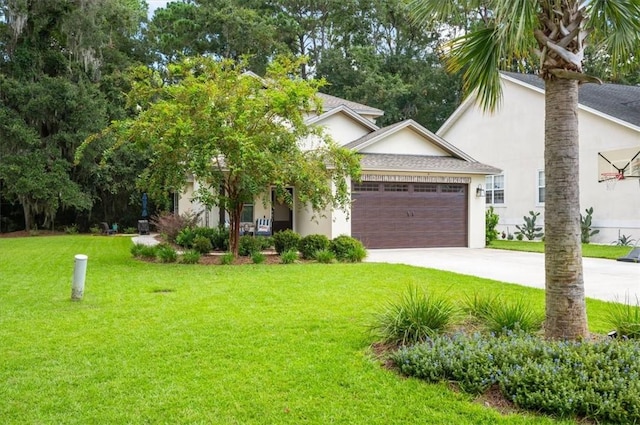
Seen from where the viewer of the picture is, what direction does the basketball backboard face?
facing the viewer and to the left of the viewer

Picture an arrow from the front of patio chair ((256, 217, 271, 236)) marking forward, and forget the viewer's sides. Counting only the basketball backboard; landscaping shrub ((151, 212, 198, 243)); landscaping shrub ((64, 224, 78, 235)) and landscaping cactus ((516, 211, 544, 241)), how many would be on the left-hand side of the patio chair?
2

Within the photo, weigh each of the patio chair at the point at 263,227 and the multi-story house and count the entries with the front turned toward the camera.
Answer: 2

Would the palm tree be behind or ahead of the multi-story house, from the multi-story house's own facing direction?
ahead

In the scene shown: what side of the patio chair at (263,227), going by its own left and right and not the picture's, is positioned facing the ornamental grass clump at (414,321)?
front

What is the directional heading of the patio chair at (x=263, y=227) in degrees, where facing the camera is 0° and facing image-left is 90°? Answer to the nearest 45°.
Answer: approximately 0°

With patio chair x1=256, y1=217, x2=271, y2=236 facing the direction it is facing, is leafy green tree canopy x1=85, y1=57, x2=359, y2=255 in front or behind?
in front

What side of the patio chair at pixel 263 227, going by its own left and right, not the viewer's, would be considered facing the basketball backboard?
left

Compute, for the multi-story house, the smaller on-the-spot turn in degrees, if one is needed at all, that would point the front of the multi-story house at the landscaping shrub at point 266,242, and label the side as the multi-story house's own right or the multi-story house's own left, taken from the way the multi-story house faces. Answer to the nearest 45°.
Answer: approximately 45° to the multi-story house's own right

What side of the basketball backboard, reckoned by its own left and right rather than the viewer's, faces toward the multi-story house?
front

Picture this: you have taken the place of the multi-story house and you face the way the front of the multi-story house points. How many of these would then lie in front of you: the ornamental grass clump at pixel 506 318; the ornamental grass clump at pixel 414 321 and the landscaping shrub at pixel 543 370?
3
